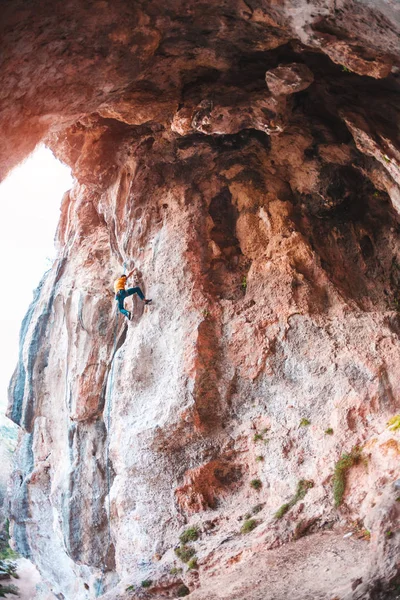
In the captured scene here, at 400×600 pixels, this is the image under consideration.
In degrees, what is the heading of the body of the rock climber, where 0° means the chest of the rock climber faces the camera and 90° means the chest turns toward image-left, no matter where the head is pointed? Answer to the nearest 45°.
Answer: approximately 225°

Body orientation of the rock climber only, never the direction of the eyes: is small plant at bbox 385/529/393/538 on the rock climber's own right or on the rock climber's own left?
on the rock climber's own right

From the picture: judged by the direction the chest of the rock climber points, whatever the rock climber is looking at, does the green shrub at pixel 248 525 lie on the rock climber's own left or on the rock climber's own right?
on the rock climber's own right

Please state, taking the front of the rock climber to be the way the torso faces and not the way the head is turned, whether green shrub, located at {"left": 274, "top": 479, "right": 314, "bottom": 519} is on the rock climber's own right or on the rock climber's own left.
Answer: on the rock climber's own right

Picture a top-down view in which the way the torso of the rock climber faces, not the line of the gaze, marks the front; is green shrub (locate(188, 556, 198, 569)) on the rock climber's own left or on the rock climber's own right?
on the rock climber's own right
